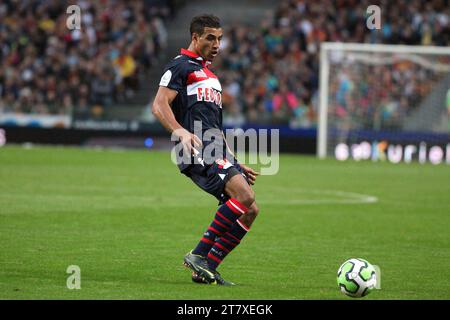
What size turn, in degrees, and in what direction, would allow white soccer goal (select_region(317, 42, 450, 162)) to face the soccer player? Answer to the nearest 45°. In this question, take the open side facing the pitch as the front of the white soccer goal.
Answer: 0° — it already faces them

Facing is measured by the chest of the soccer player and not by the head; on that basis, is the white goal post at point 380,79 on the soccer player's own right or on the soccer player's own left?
on the soccer player's own left

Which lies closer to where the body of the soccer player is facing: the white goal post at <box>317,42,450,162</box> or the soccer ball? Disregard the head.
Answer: the soccer ball

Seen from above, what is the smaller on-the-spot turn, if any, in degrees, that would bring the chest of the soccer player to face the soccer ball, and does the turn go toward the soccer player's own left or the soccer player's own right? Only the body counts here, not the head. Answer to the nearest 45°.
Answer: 0° — they already face it
